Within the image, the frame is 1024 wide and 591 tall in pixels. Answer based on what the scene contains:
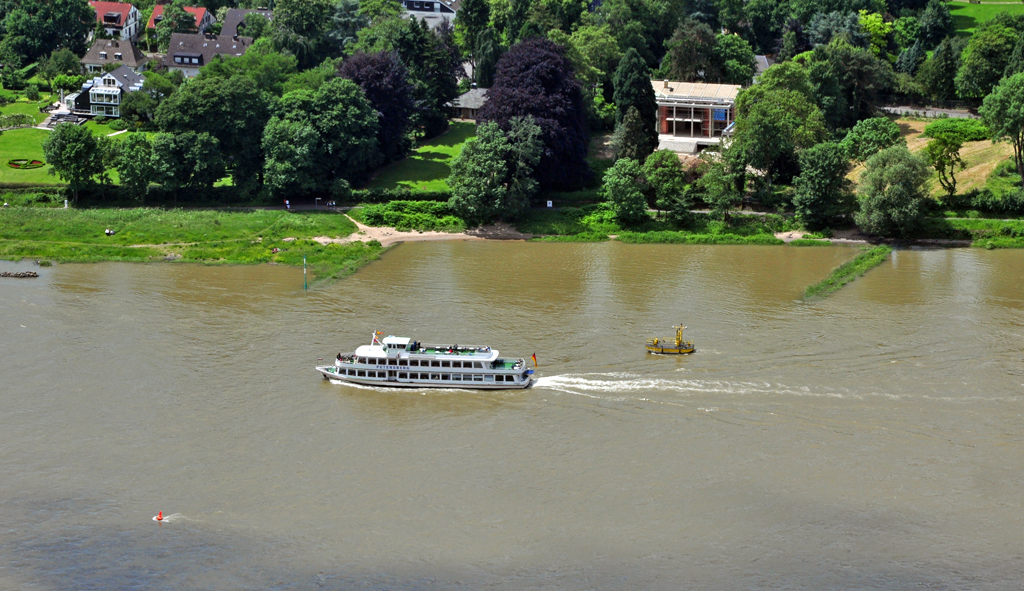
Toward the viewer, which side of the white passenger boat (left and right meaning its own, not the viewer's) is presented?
left
